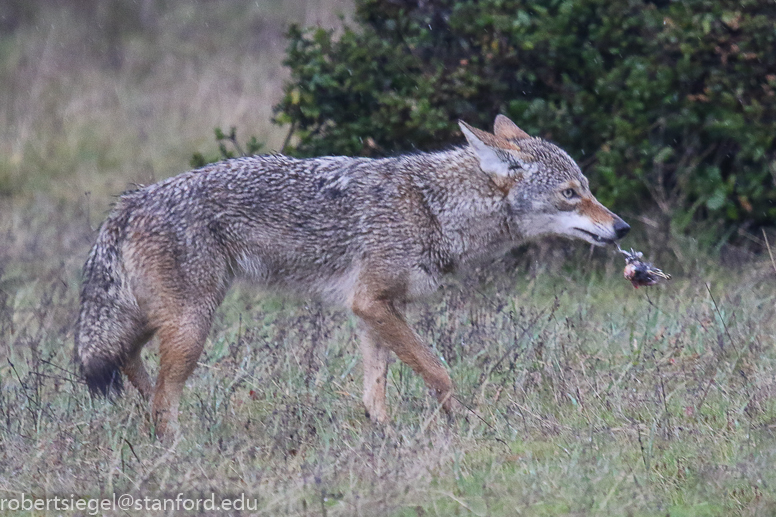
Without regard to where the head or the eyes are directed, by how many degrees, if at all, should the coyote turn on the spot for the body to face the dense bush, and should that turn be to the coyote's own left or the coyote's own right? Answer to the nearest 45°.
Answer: approximately 45° to the coyote's own left

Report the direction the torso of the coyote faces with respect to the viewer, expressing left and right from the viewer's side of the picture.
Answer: facing to the right of the viewer
